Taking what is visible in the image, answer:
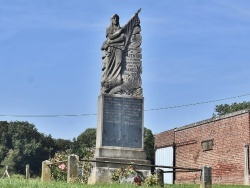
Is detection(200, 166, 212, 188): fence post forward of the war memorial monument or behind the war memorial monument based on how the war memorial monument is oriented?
forward

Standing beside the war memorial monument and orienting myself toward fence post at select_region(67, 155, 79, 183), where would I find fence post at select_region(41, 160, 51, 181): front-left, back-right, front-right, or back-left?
front-right

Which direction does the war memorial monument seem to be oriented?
toward the camera

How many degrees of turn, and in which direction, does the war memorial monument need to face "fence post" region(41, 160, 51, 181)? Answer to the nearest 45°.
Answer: approximately 90° to its right

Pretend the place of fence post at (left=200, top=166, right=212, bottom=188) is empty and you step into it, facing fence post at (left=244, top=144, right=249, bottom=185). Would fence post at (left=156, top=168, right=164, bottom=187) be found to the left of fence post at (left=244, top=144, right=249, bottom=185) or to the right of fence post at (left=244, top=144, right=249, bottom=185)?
left
